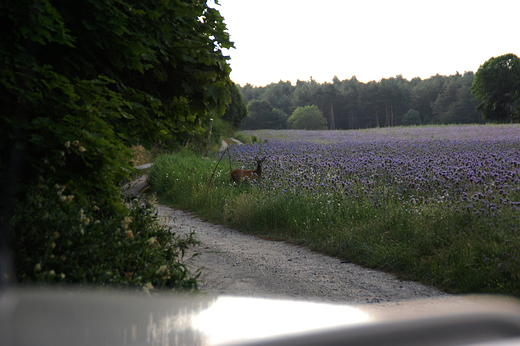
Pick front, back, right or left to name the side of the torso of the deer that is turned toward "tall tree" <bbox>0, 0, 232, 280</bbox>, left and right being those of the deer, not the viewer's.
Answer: right

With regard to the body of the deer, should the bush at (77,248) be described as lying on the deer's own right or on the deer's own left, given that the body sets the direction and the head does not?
on the deer's own right

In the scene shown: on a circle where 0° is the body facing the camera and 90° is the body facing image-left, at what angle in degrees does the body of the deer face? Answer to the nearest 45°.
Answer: approximately 270°
